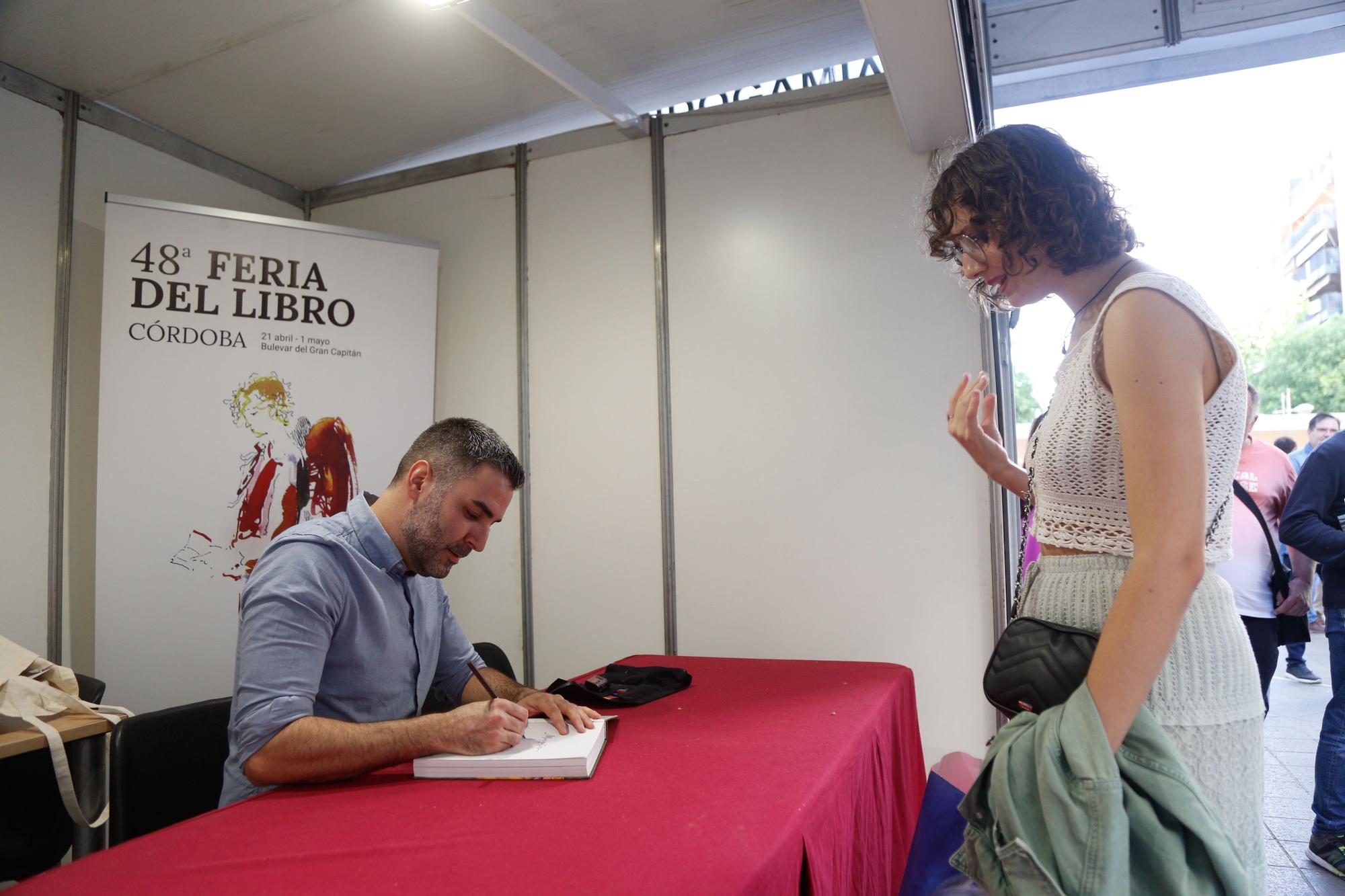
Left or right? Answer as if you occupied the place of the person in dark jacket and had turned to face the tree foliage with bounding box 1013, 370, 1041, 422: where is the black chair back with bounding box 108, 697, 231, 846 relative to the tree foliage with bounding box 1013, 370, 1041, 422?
left

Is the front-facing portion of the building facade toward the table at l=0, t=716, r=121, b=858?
yes

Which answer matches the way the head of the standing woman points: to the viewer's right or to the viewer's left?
to the viewer's left

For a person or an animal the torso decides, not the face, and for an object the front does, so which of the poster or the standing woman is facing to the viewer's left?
the standing woman

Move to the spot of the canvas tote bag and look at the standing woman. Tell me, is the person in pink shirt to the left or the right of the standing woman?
left

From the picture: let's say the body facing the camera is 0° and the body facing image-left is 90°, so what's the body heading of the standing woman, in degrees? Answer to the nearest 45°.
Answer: approximately 90°

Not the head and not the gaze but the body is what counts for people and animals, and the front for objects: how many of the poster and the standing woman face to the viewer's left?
1

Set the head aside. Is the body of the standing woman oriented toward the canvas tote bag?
yes

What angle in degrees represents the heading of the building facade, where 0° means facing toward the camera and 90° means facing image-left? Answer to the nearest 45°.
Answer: approximately 45°

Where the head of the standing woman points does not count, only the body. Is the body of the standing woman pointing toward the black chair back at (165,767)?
yes

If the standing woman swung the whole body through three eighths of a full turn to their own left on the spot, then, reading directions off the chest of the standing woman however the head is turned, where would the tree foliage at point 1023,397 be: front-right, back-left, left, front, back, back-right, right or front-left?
back-left
